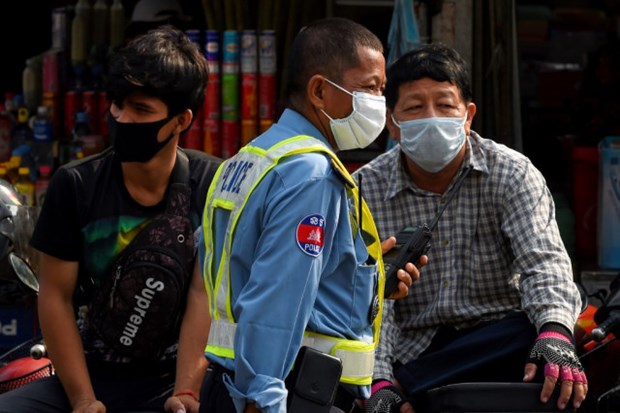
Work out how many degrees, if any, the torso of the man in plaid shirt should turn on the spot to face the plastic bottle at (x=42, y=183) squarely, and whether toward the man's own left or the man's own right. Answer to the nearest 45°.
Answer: approximately 135° to the man's own right

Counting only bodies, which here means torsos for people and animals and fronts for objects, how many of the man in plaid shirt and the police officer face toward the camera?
1

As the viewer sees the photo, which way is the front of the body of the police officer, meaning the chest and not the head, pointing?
to the viewer's right

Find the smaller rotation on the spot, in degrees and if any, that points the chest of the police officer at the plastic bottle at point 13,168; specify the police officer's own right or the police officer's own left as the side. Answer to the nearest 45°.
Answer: approximately 135° to the police officer's own left

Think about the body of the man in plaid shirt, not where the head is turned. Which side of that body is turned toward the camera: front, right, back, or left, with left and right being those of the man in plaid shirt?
front

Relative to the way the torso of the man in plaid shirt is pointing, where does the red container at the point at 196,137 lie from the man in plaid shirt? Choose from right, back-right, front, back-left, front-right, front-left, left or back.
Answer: back-right

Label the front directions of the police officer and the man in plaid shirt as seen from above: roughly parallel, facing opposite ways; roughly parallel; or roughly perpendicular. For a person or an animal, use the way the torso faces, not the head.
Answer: roughly perpendicular

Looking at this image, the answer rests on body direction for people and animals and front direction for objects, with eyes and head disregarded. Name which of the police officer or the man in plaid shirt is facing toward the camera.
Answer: the man in plaid shirt

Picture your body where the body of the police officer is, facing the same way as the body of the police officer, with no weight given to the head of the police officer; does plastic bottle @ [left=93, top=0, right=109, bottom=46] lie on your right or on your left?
on your left

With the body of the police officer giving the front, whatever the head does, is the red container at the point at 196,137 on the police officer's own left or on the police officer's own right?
on the police officer's own left
